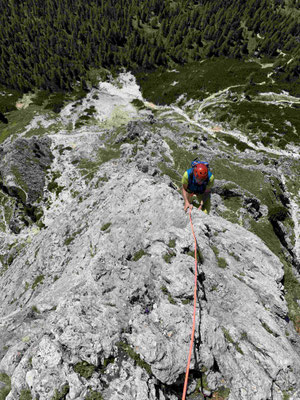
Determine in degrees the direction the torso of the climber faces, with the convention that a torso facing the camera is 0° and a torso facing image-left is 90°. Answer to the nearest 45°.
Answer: approximately 0°
